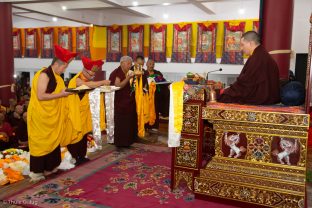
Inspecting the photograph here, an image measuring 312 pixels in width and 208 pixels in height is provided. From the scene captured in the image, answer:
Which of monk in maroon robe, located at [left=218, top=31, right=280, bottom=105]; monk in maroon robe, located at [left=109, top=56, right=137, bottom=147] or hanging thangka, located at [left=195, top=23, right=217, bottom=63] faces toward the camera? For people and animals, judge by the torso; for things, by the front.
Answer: the hanging thangka

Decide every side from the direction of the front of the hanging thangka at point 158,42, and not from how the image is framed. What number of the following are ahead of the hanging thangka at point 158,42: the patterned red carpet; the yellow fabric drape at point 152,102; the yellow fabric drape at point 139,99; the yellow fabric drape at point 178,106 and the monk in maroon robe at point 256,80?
5

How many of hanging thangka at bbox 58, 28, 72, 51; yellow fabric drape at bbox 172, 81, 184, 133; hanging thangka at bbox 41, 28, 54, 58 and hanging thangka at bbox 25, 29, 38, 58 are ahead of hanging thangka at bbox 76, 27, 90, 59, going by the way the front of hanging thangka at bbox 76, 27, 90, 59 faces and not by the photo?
1

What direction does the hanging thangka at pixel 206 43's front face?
toward the camera

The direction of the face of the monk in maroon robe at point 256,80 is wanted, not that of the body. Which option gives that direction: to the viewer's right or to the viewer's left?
to the viewer's left

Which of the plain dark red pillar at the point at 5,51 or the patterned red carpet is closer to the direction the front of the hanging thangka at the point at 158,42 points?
the patterned red carpet

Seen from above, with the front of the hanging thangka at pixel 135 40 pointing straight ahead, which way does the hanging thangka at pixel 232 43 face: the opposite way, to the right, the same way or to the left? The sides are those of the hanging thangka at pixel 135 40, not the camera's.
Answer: the same way

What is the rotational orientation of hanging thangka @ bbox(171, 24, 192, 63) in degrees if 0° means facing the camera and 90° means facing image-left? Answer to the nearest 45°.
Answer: approximately 0°

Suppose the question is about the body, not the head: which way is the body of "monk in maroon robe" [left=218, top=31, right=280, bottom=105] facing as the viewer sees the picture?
to the viewer's left

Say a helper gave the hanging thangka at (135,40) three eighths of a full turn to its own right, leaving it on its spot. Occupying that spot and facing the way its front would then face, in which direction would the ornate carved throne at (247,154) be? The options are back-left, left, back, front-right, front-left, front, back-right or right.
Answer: back-left

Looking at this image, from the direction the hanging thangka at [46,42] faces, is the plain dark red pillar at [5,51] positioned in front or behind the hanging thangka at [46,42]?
in front

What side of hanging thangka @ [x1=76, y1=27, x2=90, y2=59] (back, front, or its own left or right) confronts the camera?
front

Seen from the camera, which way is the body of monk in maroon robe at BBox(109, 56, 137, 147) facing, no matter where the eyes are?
to the viewer's right

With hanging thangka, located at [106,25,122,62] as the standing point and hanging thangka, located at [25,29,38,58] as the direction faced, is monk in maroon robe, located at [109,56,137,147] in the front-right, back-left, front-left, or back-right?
back-left

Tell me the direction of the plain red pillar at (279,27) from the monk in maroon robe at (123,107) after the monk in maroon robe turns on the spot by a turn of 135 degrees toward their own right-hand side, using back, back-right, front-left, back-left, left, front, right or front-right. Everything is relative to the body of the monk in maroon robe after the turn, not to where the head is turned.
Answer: back-left

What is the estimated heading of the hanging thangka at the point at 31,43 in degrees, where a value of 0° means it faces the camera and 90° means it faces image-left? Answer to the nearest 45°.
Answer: approximately 0°

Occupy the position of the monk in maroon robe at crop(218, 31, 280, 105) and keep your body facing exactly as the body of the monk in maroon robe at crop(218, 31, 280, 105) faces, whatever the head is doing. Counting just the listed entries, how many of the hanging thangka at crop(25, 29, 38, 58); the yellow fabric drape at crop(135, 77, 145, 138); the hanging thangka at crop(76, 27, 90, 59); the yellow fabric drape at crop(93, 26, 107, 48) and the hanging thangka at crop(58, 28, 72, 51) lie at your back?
0

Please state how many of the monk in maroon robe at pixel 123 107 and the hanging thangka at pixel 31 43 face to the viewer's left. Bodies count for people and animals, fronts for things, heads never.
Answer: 0

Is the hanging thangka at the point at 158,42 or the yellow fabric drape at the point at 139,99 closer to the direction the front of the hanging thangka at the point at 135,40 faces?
the yellow fabric drape

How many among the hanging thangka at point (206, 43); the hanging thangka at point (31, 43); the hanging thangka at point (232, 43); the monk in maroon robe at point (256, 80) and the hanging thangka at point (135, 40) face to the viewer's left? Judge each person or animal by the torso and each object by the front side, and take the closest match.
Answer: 1

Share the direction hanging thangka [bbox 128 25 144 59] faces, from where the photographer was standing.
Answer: facing the viewer
